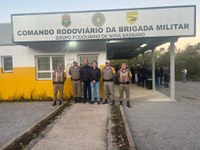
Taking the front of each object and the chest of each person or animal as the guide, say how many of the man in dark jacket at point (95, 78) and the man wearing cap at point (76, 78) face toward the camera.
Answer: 2

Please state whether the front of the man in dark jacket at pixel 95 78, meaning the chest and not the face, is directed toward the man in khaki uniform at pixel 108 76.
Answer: no

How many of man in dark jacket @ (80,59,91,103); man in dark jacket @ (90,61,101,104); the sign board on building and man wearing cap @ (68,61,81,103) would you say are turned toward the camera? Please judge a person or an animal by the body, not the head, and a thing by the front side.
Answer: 4

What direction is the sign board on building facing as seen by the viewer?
toward the camera

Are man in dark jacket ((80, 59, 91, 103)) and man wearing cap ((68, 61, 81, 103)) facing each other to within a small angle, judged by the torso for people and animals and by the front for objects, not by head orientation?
no

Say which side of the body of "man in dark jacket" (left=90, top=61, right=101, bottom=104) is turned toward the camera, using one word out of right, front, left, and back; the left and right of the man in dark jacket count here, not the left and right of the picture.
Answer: front

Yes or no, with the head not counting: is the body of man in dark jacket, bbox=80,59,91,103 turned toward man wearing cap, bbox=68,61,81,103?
no

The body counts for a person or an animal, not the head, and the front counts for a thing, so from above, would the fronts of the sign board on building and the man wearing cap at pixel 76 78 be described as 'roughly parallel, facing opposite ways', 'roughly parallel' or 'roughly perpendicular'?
roughly parallel

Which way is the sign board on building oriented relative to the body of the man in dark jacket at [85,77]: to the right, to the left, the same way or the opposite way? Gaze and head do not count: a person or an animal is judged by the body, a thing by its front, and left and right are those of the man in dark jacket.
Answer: the same way

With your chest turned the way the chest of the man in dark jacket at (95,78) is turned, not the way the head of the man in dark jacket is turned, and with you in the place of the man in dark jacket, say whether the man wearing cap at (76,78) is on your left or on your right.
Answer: on your right

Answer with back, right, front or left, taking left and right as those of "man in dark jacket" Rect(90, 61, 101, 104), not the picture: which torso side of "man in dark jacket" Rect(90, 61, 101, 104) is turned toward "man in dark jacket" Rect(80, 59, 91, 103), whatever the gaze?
right

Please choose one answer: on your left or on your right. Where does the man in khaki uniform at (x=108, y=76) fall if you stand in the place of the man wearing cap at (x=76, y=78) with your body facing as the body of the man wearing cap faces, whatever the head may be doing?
on your left

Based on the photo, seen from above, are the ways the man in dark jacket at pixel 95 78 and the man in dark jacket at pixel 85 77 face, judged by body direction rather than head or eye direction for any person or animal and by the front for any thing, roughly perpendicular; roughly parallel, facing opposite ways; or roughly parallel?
roughly parallel

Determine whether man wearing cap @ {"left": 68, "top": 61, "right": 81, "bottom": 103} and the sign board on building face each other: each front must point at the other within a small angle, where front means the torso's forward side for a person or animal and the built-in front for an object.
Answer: no

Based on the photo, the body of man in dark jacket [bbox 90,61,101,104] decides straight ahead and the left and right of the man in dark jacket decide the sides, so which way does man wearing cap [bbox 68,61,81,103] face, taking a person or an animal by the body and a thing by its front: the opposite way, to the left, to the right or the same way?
the same way
